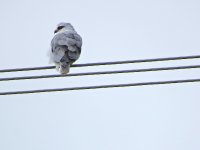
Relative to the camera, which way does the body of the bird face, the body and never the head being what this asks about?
away from the camera
